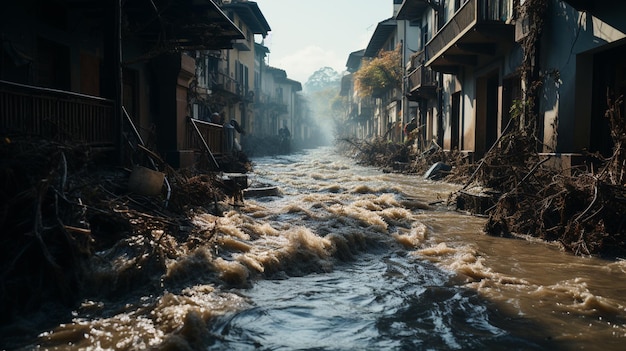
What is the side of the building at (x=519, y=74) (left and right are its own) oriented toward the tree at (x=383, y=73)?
right

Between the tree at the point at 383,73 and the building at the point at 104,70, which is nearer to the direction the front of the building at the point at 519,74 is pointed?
the building

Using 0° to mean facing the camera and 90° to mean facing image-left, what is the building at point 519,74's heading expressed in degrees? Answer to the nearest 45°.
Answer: approximately 90°

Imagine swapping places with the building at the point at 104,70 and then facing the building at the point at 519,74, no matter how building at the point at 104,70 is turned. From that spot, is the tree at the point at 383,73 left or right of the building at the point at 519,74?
left

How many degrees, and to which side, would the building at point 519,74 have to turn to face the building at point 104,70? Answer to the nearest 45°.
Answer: approximately 45° to its left
